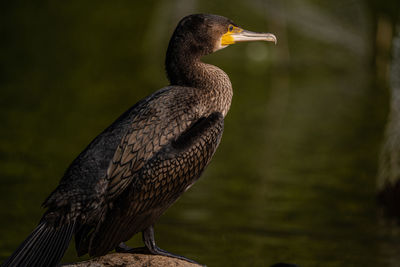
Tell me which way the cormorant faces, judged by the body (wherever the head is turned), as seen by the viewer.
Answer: to the viewer's right
